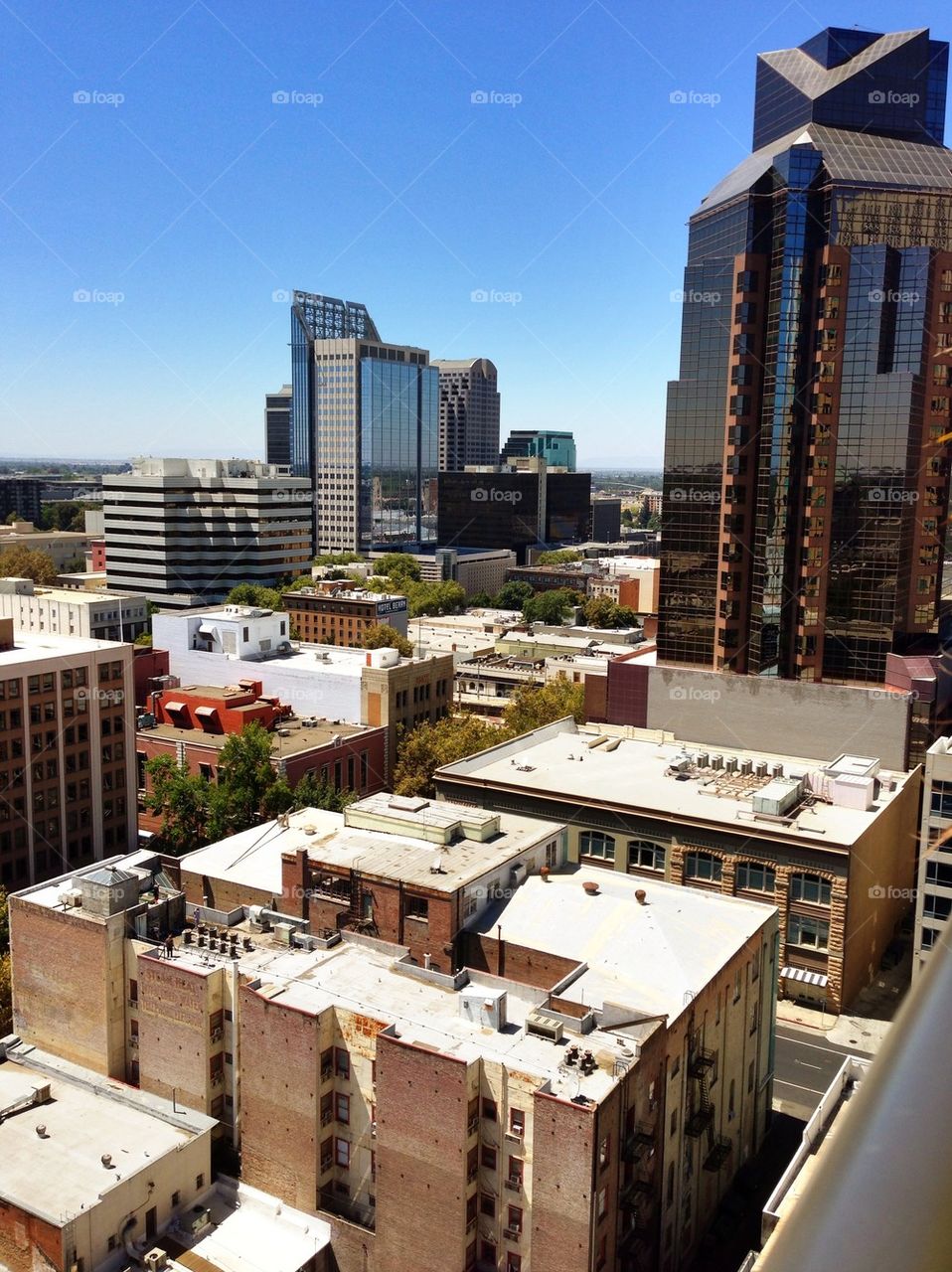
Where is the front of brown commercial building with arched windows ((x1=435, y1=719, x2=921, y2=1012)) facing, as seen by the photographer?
facing the viewer and to the left of the viewer

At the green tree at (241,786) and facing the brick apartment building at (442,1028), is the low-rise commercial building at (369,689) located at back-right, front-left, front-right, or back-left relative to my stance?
back-left

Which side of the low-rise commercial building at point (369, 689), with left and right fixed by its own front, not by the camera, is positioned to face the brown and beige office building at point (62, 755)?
right

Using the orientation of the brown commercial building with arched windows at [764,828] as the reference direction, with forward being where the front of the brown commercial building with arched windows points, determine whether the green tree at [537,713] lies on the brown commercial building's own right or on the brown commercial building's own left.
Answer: on the brown commercial building's own right

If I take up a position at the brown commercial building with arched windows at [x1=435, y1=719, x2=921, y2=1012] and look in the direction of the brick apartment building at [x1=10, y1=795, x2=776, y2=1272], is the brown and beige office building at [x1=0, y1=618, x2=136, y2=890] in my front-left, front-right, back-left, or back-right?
front-right

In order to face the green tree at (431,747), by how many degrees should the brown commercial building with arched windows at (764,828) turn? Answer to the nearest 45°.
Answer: approximately 90° to its right

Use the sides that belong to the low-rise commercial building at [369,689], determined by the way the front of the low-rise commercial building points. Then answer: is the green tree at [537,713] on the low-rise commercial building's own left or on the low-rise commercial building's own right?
on the low-rise commercial building's own left

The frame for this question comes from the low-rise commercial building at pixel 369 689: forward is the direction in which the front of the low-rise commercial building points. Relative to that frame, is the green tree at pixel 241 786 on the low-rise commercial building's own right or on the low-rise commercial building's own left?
on the low-rise commercial building's own right

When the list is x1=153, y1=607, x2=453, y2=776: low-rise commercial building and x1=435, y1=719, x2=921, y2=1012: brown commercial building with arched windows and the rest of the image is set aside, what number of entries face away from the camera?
0

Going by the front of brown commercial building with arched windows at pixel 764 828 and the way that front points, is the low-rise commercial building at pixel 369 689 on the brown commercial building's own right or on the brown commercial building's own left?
on the brown commercial building's own right
